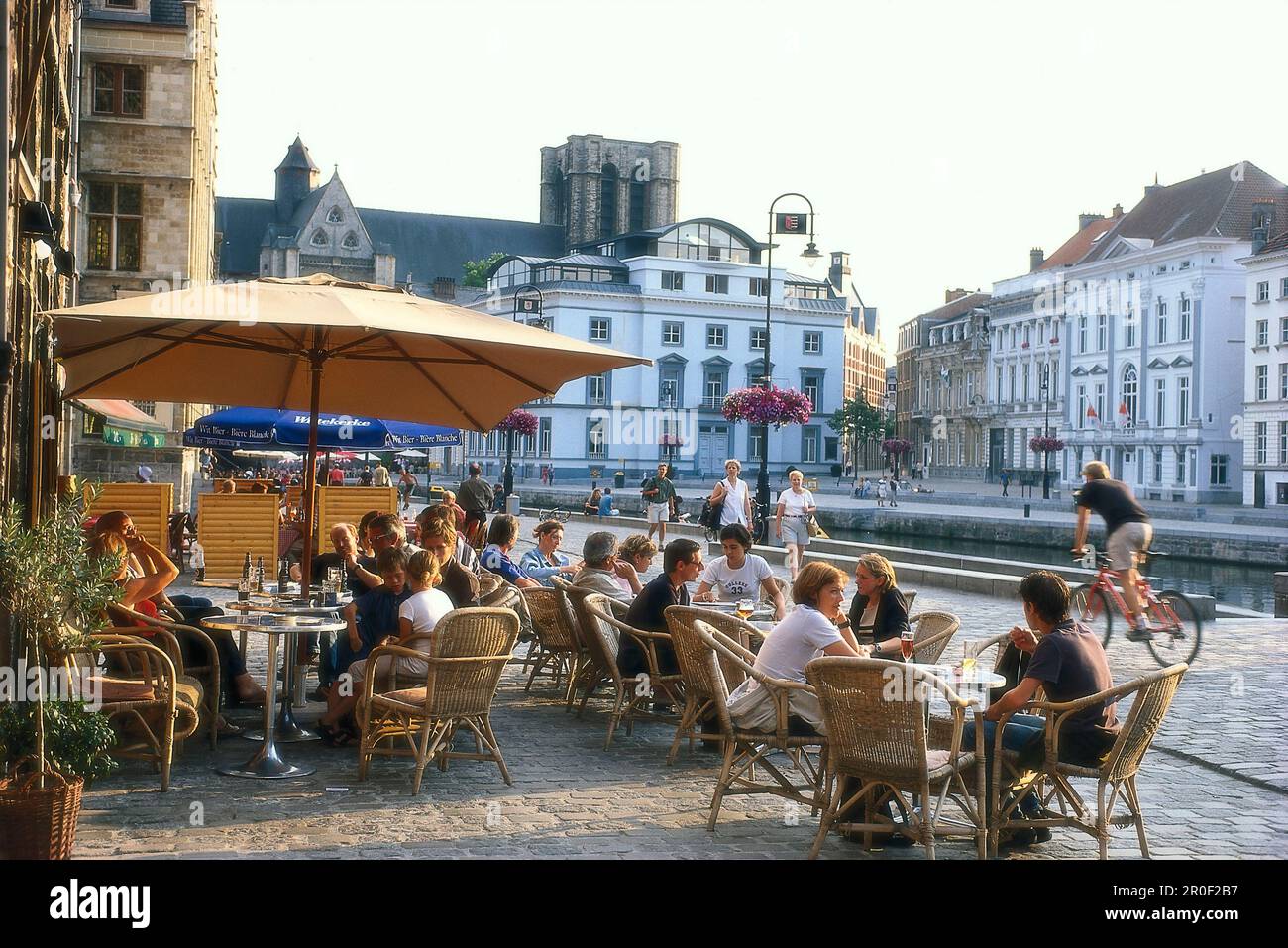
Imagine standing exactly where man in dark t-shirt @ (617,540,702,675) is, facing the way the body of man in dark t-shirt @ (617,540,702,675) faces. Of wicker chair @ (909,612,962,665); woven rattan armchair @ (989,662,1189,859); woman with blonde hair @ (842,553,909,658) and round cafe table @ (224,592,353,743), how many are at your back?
1

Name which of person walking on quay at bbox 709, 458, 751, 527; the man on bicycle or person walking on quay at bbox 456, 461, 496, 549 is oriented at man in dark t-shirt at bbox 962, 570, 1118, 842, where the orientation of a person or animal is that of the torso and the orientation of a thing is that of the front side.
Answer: person walking on quay at bbox 709, 458, 751, 527

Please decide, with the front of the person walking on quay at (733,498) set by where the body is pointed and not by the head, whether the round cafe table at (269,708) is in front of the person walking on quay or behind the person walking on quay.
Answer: in front

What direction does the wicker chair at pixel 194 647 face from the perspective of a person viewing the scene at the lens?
facing to the right of the viewer

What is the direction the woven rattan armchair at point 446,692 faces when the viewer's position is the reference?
facing away from the viewer and to the left of the viewer

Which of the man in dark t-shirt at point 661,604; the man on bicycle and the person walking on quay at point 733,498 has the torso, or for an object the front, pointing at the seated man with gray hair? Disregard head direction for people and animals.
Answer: the person walking on quay

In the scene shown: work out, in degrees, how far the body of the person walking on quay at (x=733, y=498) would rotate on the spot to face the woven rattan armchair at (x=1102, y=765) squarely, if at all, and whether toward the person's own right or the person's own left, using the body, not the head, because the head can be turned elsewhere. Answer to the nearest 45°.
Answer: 0° — they already face it

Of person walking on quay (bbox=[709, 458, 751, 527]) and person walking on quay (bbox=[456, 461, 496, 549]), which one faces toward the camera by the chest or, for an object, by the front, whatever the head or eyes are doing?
person walking on quay (bbox=[709, 458, 751, 527])

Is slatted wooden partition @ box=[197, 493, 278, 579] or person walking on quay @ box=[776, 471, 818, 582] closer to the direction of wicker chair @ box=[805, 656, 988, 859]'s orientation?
the person walking on quay

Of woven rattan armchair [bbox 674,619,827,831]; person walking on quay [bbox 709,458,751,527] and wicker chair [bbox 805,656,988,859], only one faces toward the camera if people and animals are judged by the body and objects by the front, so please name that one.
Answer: the person walking on quay

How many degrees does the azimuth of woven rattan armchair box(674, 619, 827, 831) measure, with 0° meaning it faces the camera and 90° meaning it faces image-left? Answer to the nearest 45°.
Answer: approximately 225°

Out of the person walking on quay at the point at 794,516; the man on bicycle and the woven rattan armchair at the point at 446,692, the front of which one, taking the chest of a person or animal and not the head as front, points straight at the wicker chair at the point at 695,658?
the person walking on quay

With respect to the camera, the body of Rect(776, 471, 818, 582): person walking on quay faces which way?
toward the camera

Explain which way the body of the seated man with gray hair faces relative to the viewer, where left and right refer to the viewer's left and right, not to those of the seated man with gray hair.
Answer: facing away from the viewer and to the right of the viewer
